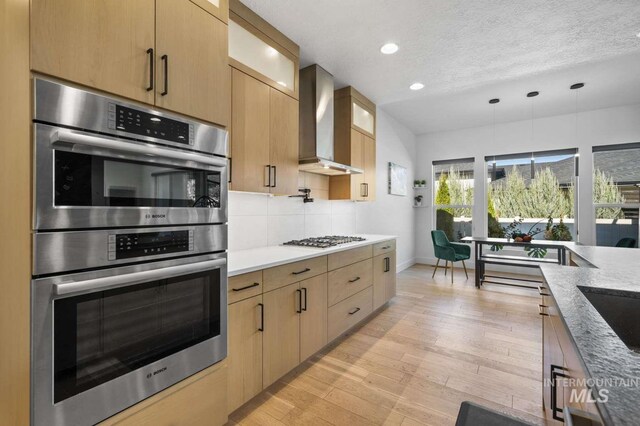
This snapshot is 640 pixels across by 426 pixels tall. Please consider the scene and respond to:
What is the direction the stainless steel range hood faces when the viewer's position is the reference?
facing the viewer and to the right of the viewer

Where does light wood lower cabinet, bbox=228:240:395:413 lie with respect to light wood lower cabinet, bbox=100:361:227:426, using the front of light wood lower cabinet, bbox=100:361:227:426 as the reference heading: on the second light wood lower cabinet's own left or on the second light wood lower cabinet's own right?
on the second light wood lower cabinet's own left

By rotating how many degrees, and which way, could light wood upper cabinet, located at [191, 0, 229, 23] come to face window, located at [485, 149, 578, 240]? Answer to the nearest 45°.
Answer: approximately 45° to its left

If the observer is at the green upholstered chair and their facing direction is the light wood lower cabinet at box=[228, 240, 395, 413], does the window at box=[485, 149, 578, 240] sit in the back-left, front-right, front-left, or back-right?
back-left
